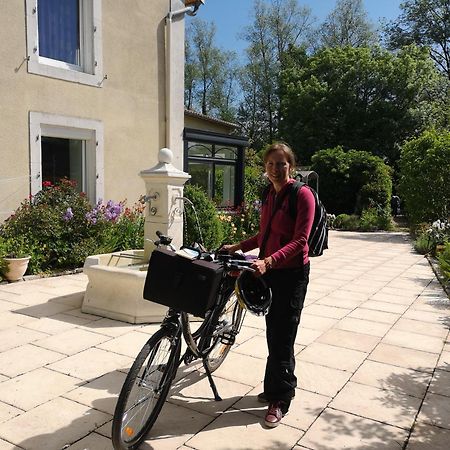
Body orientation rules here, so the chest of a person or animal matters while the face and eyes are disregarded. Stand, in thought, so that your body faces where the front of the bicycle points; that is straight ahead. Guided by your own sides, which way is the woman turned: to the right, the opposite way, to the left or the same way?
the same way

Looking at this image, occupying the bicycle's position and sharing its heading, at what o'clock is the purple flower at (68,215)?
The purple flower is roughly at 4 o'clock from the bicycle.

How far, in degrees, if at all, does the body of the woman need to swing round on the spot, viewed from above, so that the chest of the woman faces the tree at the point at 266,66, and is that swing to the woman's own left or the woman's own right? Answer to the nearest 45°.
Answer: approximately 135° to the woman's own right

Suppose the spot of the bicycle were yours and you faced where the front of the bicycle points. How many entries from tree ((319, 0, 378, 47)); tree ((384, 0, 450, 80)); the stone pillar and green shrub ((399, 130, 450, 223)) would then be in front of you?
0

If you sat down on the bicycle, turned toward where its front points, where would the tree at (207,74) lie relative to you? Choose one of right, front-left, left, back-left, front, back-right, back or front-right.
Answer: back-right

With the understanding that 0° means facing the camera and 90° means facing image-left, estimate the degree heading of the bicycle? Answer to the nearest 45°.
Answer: approximately 45°

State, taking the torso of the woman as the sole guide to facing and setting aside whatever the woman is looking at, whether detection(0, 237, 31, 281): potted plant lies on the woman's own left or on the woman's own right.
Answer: on the woman's own right

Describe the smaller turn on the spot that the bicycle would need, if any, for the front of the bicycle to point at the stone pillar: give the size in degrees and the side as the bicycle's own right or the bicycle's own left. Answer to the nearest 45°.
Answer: approximately 135° to the bicycle's own right

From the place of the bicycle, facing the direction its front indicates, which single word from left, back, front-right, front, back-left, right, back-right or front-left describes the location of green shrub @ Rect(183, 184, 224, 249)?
back-right

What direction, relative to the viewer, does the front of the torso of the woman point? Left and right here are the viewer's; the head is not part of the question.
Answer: facing the viewer and to the left of the viewer

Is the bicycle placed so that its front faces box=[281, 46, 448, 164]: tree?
no

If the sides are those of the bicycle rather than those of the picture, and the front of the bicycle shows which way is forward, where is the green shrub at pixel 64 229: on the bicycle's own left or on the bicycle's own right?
on the bicycle's own right

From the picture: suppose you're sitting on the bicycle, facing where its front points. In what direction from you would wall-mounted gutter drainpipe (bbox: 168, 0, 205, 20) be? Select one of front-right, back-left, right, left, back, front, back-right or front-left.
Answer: back-right

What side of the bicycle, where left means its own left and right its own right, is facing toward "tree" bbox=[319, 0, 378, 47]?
back

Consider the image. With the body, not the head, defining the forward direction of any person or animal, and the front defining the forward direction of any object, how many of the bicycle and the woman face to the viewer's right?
0

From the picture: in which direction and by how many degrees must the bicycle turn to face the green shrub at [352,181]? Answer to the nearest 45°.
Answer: approximately 180°
